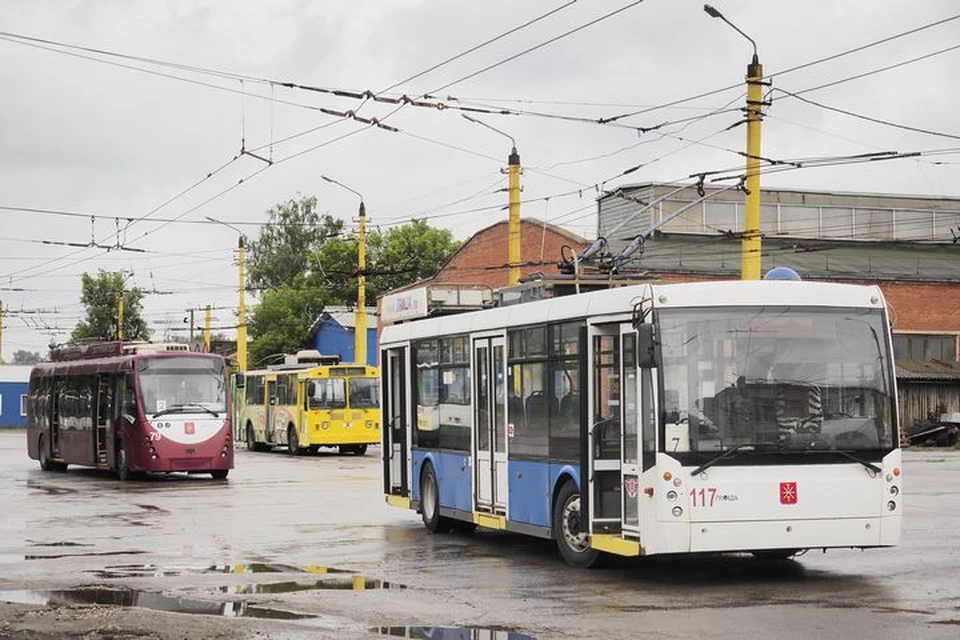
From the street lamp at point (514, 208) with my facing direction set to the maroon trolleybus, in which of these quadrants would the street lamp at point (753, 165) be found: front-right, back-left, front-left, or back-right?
back-left

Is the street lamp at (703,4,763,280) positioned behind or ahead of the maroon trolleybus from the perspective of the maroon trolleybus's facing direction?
ahead

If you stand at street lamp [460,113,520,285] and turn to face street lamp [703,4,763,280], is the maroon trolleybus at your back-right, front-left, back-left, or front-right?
back-right

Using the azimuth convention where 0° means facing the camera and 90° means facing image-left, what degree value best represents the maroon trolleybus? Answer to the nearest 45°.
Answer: approximately 315°
